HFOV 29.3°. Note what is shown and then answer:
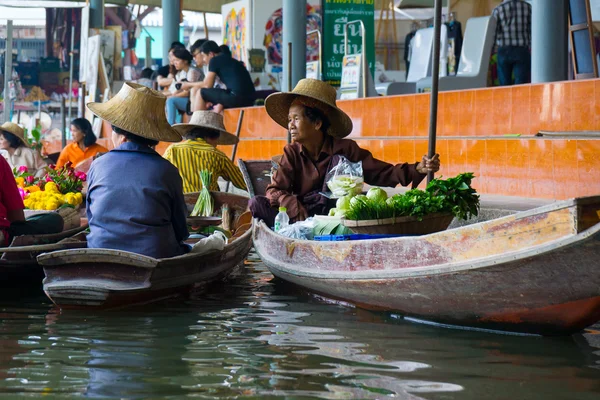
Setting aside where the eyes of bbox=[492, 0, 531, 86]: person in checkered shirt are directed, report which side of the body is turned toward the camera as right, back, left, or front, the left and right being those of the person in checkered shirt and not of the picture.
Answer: back

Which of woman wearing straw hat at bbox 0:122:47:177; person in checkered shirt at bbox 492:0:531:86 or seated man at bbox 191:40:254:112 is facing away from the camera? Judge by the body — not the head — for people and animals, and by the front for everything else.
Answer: the person in checkered shirt

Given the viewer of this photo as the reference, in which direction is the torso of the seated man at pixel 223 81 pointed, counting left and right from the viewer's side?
facing to the left of the viewer

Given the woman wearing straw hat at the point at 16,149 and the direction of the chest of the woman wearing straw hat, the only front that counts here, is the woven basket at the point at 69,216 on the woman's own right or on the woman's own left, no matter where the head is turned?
on the woman's own left

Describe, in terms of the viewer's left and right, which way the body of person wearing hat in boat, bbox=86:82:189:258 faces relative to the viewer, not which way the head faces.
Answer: facing away from the viewer

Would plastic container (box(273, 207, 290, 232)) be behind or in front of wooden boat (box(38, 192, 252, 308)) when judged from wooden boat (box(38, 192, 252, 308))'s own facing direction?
in front

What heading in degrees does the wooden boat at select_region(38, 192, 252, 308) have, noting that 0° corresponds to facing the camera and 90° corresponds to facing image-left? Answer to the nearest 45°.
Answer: approximately 225°

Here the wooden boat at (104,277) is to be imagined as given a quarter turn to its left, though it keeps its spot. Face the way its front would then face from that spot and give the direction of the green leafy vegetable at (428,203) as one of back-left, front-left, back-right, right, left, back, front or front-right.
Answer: back-right

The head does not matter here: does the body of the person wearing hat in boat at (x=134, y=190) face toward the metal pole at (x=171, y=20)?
yes

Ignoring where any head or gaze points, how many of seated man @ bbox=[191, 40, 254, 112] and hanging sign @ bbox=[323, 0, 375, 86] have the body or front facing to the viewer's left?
1

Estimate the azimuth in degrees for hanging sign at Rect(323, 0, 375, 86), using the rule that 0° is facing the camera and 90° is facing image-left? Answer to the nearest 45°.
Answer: approximately 0°

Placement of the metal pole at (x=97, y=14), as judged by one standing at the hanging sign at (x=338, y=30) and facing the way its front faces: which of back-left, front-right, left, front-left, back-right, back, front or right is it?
back-right
